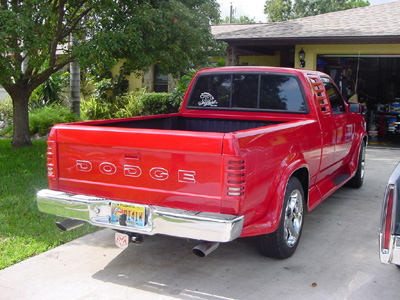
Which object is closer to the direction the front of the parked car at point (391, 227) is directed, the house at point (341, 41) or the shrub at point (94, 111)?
the house

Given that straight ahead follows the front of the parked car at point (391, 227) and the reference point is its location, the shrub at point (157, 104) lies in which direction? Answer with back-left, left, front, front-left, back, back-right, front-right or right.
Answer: front-left

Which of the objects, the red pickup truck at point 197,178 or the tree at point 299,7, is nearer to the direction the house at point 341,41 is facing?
the red pickup truck

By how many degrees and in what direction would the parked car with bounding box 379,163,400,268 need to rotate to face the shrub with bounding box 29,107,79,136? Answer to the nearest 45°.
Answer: approximately 45° to its left

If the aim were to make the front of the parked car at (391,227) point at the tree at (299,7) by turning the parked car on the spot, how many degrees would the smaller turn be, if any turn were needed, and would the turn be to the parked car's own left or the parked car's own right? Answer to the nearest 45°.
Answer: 0° — it already faces it

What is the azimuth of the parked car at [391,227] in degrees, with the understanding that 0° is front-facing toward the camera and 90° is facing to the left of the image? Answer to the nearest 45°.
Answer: approximately 180°

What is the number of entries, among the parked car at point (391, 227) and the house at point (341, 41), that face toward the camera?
1

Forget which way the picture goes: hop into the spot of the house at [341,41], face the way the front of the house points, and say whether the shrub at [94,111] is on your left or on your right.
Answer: on your right

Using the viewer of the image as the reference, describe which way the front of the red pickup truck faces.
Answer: facing away from the viewer and to the right of the viewer

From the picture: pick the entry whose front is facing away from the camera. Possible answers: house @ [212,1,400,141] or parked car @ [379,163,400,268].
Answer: the parked car

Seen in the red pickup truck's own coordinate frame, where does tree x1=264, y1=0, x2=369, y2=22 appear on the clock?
The tree is roughly at 11 o'clock from the red pickup truck.
